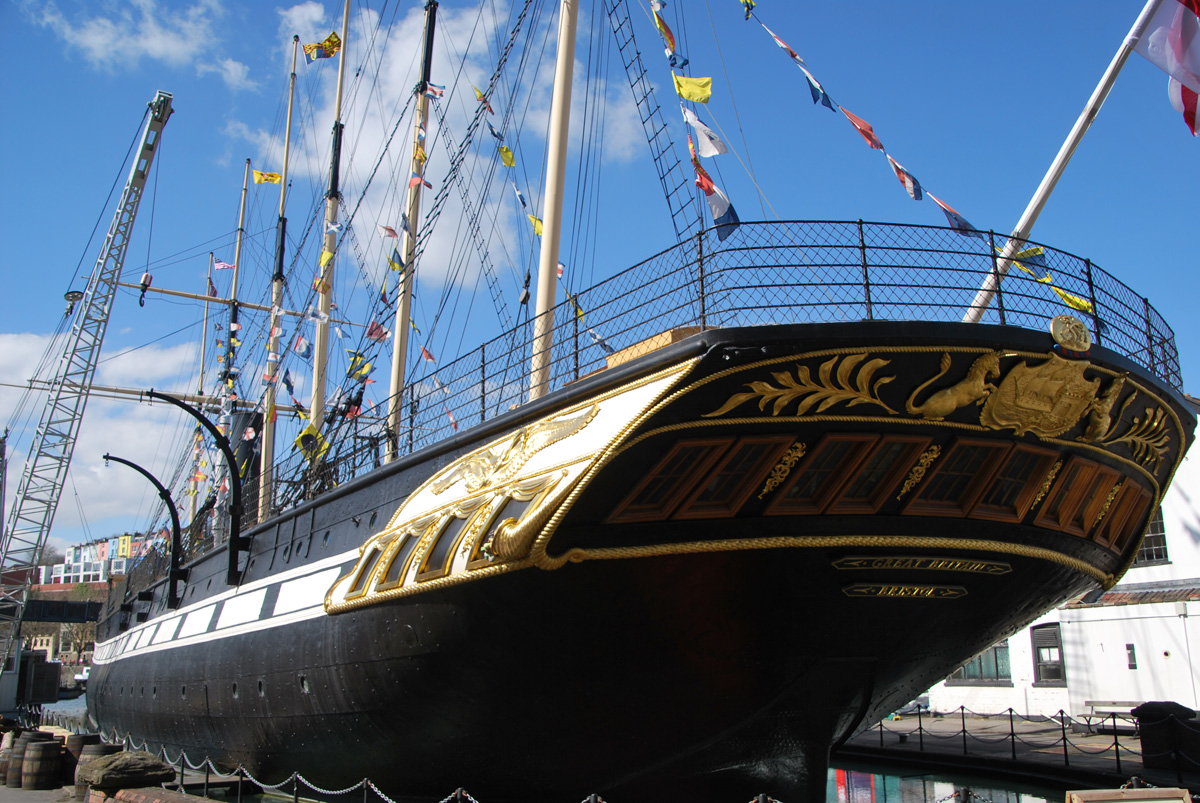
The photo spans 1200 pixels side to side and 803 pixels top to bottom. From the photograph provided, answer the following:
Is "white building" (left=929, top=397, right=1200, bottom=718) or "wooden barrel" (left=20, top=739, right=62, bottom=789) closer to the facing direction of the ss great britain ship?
the wooden barrel

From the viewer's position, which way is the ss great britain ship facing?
facing away from the viewer and to the left of the viewer

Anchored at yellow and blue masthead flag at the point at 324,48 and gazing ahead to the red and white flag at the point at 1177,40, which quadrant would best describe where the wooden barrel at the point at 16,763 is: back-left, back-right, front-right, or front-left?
front-right
